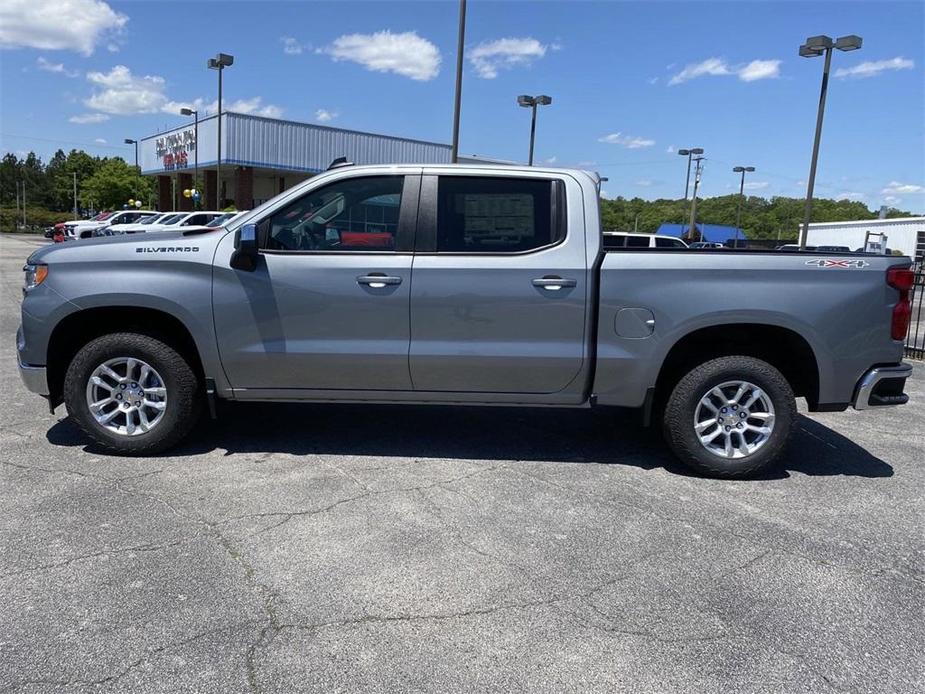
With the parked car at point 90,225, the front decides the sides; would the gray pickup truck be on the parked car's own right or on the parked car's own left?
on the parked car's own left

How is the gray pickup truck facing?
to the viewer's left

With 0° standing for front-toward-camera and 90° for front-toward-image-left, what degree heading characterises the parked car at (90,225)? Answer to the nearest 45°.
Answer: approximately 45°

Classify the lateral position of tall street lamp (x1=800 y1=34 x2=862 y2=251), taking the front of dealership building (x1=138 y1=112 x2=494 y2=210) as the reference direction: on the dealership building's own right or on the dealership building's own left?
on the dealership building's own left

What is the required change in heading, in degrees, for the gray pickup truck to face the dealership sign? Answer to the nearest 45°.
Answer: approximately 45° to its right

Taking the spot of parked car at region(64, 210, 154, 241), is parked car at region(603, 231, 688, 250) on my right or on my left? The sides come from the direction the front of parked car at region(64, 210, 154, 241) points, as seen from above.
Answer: on my left

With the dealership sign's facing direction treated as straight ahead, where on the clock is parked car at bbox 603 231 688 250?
The parked car is roughly at 10 o'clock from the dealership sign.

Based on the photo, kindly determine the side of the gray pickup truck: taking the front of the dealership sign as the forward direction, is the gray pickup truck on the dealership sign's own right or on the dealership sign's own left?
on the dealership sign's own left

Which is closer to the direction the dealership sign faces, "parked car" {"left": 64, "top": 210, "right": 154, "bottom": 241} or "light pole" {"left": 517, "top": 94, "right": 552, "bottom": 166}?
the parked car

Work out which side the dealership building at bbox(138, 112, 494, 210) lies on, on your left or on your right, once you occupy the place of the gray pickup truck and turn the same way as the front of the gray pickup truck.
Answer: on your right

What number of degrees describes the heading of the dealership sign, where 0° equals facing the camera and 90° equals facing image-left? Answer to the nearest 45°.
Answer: approximately 45°

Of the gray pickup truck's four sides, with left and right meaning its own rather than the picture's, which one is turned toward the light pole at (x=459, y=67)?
right
